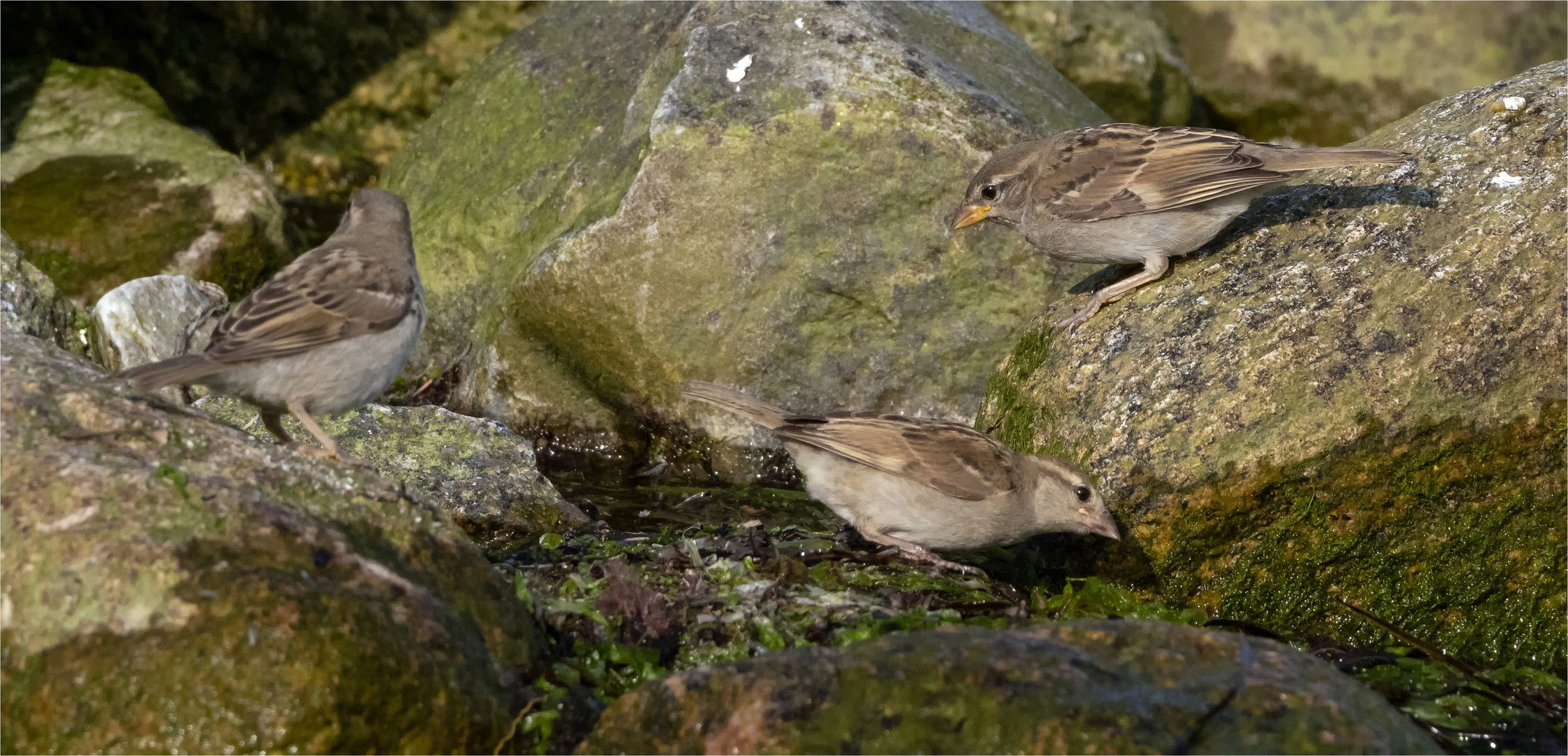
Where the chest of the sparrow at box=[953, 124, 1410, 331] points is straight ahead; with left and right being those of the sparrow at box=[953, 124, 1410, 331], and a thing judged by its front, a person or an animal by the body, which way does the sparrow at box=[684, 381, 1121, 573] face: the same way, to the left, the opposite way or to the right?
the opposite way

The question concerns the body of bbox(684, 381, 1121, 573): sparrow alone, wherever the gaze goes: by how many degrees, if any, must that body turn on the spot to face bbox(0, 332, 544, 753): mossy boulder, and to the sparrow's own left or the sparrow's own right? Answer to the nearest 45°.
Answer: approximately 135° to the sparrow's own right

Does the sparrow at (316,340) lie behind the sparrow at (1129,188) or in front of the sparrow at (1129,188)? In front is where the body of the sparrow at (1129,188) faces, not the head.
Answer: in front

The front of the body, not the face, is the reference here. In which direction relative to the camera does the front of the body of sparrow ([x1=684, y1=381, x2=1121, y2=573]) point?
to the viewer's right

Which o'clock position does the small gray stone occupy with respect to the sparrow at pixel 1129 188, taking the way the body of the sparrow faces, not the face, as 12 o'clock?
The small gray stone is roughly at 12 o'clock from the sparrow.

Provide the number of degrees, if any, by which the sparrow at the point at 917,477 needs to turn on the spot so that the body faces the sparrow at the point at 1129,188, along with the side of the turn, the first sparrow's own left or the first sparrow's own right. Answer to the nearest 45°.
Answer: approximately 45° to the first sparrow's own left

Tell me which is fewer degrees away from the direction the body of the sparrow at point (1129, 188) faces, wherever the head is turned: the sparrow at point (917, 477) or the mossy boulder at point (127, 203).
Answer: the mossy boulder

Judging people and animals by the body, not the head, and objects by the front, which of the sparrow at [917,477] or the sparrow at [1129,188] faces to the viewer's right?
the sparrow at [917,477]

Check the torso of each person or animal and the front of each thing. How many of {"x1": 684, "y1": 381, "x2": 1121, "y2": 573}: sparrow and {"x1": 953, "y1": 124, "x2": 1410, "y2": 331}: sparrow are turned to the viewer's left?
1

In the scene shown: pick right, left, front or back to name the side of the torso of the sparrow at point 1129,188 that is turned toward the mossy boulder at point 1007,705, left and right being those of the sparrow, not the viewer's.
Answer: left

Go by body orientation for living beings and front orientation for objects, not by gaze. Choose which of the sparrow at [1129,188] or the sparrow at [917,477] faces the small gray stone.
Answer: the sparrow at [1129,188]

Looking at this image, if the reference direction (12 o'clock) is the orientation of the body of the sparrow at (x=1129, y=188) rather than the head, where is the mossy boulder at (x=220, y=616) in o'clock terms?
The mossy boulder is roughly at 10 o'clock from the sparrow.

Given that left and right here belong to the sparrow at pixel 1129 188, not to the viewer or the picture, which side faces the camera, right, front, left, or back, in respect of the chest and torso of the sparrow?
left
